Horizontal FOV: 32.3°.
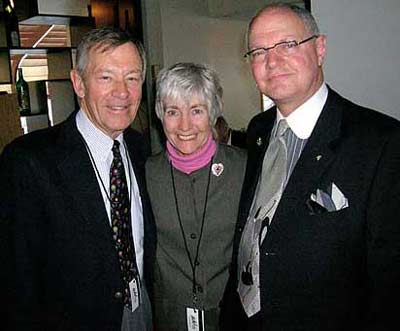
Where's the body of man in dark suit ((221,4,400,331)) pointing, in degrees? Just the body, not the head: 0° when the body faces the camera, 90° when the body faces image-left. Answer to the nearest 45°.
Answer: approximately 45°

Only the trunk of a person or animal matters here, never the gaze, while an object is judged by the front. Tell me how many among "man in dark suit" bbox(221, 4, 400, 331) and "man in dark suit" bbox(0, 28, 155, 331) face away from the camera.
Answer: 0

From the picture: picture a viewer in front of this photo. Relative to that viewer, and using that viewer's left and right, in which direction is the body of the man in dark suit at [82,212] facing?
facing the viewer and to the right of the viewer

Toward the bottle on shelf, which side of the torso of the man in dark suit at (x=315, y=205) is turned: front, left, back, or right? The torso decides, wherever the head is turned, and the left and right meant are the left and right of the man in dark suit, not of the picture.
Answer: right
